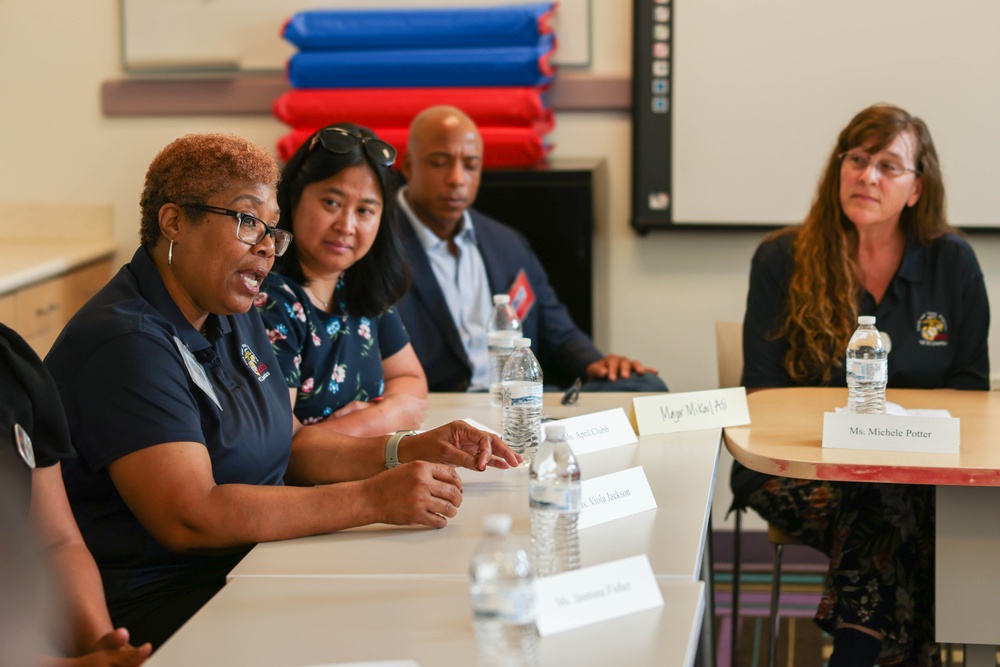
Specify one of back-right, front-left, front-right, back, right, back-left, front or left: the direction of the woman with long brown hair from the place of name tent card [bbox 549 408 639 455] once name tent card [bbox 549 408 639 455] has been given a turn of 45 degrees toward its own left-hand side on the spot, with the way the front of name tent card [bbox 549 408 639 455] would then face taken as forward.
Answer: front-left

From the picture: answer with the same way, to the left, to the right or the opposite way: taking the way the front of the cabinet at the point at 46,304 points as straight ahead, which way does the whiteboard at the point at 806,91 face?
to the right

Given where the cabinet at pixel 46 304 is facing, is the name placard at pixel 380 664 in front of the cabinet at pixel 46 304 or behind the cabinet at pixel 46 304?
in front

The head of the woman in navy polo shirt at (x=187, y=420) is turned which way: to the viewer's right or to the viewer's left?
to the viewer's right

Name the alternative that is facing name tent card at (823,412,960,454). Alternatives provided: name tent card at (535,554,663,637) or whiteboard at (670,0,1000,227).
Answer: the whiteboard

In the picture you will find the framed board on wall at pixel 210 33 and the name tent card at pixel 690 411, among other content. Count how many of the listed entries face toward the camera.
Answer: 2

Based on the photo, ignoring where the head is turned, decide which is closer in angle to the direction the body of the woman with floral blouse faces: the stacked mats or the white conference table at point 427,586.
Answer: the white conference table

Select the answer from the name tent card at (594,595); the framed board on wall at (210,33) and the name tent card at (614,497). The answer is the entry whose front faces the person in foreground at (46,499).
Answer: the framed board on wall

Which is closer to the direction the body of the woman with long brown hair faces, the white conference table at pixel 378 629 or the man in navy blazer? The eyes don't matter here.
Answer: the white conference table

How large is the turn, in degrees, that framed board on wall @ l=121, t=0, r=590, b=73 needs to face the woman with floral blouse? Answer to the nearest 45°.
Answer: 0° — it already faces them
